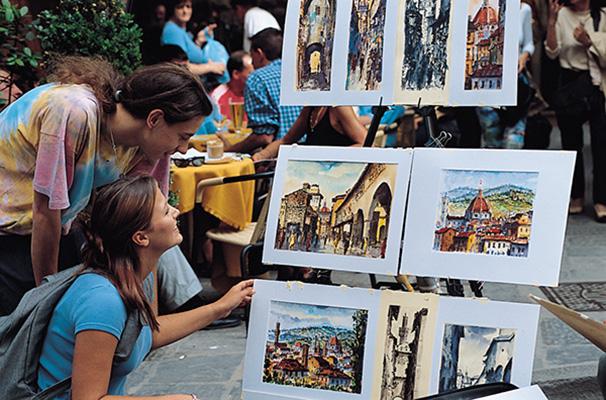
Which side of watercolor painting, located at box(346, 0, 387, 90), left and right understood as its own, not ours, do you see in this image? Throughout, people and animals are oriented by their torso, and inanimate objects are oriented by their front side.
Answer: front

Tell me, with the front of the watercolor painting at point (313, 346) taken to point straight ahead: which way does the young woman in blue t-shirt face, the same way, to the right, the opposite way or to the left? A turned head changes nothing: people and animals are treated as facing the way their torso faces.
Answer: to the left

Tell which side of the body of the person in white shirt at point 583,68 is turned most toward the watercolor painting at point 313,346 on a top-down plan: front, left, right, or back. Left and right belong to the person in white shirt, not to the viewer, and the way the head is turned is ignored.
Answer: front

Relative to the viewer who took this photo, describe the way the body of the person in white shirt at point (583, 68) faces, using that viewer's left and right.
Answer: facing the viewer

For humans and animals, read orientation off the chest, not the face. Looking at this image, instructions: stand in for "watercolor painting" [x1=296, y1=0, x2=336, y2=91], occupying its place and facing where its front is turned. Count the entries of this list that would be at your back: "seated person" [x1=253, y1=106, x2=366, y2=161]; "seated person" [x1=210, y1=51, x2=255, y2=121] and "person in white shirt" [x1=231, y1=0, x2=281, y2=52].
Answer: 3

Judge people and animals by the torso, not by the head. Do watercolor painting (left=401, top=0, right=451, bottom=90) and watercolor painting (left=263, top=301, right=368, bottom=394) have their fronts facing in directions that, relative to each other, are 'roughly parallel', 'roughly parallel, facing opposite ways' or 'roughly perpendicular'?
roughly parallel

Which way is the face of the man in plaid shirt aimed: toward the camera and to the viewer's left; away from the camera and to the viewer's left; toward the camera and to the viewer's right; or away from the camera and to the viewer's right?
away from the camera and to the viewer's left

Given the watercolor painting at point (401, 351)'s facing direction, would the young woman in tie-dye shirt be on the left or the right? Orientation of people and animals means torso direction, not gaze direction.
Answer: on its right

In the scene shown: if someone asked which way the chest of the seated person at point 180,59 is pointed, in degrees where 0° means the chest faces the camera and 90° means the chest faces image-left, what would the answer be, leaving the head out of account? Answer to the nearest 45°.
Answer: approximately 270°

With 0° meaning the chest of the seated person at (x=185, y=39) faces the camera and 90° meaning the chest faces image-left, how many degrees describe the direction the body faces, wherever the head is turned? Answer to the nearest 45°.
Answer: approximately 315°
